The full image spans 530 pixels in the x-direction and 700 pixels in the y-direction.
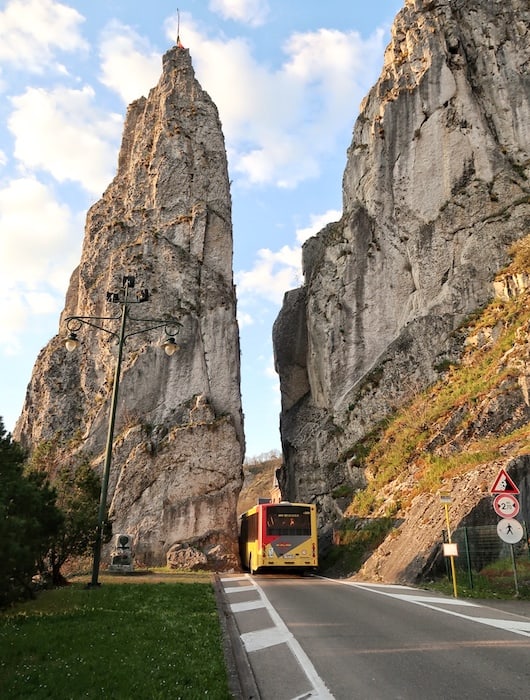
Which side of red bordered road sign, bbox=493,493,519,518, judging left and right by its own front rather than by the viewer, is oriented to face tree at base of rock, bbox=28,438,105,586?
right

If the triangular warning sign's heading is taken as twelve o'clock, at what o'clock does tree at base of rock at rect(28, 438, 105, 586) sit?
The tree at base of rock is roughly at 3 o'clock from the triangular warning sign.

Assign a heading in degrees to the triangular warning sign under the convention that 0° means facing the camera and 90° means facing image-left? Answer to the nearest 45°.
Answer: approximately 0°

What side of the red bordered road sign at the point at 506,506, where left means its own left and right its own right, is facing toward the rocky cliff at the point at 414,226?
back

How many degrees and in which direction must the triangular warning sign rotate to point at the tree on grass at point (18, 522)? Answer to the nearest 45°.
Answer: approximately 45° to its right

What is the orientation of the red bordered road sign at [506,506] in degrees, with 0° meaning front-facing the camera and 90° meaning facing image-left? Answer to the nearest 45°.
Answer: approximately 0°

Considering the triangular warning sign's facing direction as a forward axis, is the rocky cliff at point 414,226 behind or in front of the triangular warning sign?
behind

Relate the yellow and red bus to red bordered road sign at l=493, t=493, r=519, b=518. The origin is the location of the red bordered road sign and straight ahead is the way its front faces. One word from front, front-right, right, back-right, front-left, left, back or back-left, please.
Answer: back-right
